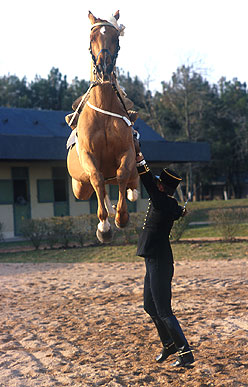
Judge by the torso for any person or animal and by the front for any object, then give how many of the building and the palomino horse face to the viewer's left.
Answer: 0

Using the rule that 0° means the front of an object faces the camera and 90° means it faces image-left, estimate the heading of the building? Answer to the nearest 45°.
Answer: approximately 315°

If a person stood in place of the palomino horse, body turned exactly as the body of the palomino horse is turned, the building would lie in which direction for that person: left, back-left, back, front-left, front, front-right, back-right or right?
back

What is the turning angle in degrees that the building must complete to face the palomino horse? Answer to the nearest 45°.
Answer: approximately 45° to its right
